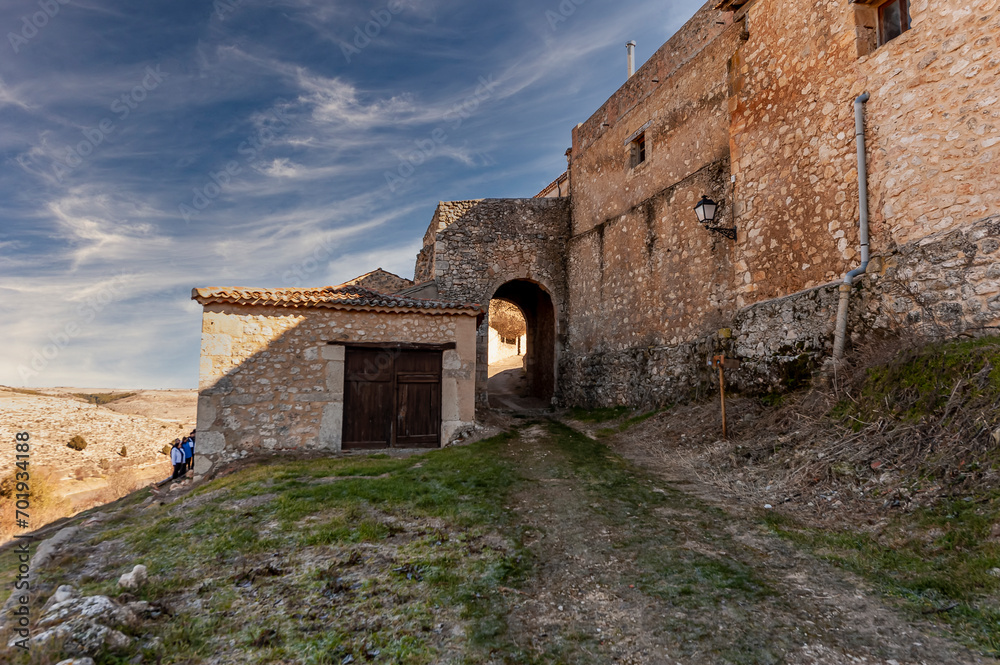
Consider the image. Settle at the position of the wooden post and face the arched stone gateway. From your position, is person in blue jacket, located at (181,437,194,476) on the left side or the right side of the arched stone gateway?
left

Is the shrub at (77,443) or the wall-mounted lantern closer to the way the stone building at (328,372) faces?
the wall-mounted lantern

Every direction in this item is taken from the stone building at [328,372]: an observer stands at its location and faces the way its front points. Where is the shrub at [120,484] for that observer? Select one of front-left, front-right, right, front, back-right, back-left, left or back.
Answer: back-right

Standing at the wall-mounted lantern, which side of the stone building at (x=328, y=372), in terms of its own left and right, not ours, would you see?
left

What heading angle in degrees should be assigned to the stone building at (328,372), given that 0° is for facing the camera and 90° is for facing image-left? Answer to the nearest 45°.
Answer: approximately 0°

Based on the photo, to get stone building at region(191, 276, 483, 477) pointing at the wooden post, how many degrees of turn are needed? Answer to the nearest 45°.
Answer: approximately 45° to its left

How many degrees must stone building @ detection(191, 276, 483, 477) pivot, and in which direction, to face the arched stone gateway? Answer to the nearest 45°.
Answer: approximately 135° to its left

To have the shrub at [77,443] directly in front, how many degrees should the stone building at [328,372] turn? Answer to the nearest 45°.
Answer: approximately 135° to its right

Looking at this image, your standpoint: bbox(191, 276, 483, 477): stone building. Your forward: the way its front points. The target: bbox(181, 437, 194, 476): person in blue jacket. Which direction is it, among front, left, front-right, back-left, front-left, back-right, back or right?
back-right
